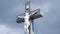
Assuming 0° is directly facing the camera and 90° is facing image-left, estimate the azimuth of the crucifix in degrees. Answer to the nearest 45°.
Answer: approximately 45°
